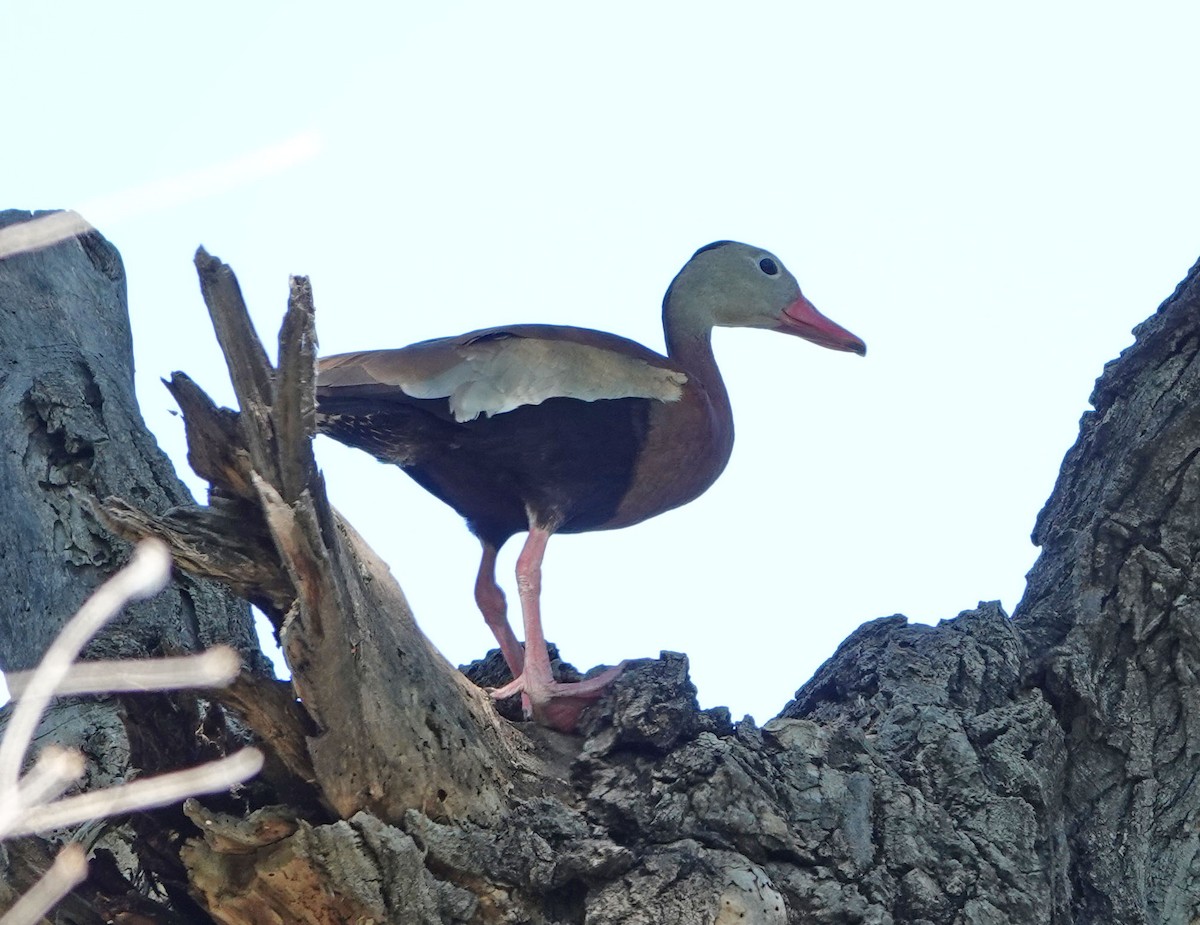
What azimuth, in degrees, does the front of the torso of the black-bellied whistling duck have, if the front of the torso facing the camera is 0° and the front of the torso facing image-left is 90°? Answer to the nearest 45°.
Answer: approximately 270°

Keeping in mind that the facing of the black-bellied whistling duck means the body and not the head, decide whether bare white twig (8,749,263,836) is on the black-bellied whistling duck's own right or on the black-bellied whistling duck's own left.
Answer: on the black-bellied whistling duck's own right

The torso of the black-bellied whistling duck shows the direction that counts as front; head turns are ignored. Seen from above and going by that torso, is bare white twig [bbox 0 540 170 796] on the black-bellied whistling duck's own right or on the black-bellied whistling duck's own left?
on the black-bellied whistling duck's own right
